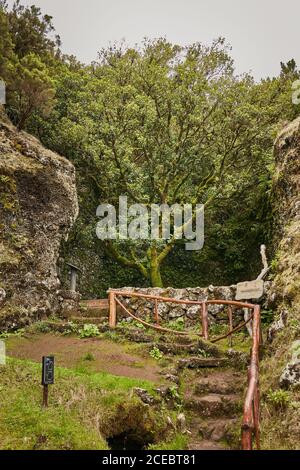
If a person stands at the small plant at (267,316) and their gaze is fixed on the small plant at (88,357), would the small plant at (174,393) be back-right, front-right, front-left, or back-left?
front-left

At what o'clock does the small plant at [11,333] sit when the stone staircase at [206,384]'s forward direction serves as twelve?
The small plant is roughly at 4 o'clock from the stone staircase.

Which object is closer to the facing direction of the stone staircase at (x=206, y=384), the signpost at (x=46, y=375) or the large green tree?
the signpost

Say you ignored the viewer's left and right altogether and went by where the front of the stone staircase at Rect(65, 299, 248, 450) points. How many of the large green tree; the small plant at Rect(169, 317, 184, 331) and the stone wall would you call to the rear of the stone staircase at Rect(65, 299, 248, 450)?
3

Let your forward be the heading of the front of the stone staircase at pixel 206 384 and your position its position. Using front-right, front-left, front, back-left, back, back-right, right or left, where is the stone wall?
back

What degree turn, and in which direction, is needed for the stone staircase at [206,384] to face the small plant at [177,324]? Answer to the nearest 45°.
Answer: approximately 180°

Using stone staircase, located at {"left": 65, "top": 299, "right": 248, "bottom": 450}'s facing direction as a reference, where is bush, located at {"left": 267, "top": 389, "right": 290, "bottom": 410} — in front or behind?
in front

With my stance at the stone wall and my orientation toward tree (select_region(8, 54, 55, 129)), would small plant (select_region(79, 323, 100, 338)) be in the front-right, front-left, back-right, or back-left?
front-left

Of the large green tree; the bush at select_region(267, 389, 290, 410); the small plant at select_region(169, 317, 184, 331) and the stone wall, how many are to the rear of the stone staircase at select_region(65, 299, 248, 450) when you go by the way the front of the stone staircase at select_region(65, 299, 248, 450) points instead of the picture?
3

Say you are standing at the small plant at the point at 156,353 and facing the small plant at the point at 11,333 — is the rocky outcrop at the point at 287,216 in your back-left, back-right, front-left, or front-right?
back-right

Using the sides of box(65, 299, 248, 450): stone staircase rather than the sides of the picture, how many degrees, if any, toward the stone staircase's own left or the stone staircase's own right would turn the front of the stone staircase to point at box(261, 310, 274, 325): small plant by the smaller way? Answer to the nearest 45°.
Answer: approximately 135° to the stone staircase's own left

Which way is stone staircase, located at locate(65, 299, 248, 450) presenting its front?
toward the camera

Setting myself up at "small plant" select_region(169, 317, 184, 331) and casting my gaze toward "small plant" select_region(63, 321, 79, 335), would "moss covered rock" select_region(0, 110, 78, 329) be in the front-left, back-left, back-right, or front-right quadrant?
front-right

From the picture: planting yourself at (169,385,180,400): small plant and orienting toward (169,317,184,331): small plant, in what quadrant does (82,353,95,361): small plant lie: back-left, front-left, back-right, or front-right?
front-left

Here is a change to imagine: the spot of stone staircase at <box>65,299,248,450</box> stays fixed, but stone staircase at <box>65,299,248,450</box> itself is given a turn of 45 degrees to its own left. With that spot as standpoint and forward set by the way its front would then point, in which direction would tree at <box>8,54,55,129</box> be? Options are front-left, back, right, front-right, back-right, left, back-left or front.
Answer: back
